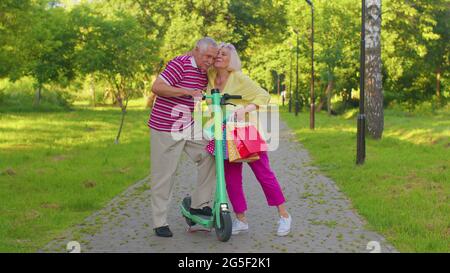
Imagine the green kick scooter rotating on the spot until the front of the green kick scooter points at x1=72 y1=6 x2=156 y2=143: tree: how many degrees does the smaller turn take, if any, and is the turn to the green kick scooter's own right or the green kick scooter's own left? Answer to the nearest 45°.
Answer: approximately 135° to the green kick scooter's own left

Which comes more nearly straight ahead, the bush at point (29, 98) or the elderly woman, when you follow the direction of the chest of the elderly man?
the elderly woman

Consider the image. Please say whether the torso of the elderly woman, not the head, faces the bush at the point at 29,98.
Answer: no

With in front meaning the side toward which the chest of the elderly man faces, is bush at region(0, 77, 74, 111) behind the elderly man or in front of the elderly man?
behind

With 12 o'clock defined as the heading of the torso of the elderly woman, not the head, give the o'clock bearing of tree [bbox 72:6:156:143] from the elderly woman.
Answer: The tree is roughly at 4 o'clock from the elderly woman.

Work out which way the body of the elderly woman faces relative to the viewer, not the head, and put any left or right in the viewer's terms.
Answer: facing the viewer and to the left of the viewer

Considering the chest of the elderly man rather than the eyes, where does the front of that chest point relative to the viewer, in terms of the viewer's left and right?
facing the viewer and to the right of the viewer

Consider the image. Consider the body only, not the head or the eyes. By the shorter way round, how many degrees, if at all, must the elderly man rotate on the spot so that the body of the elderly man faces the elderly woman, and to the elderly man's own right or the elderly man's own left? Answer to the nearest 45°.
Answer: approximately 45° to the elderly man's own left

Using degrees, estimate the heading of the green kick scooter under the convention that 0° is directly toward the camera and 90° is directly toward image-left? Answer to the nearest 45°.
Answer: approximately 315°

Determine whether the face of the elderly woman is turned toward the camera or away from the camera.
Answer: toward the camera
